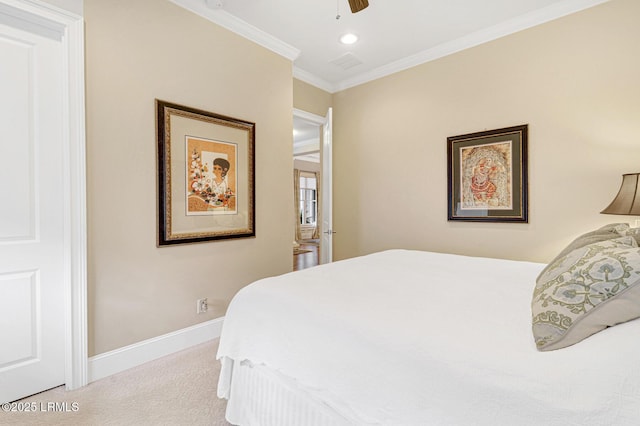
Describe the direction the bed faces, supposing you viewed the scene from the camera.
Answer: facing away from the viewer and to the left of the viewer

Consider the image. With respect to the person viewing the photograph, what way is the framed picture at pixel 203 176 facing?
facing the viewer and to the right of the viewer

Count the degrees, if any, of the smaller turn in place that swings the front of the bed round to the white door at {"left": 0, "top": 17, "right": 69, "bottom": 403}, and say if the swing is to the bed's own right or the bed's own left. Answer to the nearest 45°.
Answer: approximately 45° to the bed's own left

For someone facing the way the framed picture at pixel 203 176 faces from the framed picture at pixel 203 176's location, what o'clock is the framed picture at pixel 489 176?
the framed picture at pixel 489 176 is roughly at 11 o'clock from the framed picture at pixel 203 176.

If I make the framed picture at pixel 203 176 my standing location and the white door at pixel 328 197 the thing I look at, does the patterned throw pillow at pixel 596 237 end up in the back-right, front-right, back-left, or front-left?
front-right

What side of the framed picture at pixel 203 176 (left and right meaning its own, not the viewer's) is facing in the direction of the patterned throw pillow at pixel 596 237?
front

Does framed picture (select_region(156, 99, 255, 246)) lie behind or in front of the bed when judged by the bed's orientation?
in front

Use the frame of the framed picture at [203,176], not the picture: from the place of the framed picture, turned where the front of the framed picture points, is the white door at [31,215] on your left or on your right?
on your right
